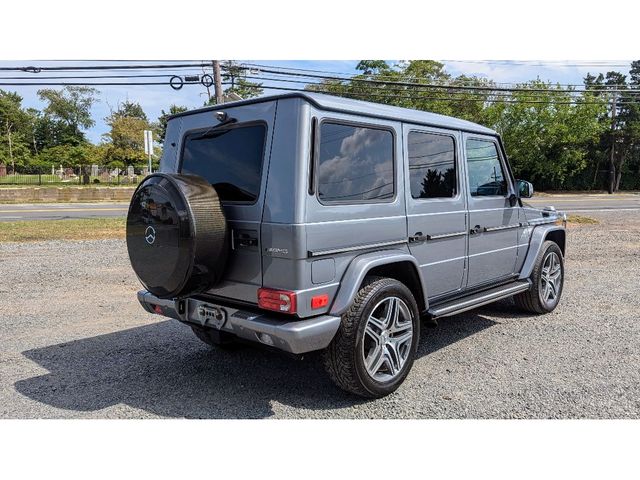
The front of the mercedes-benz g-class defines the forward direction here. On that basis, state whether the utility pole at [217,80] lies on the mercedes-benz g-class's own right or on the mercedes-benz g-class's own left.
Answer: on the mercedes-benz g-class's own left

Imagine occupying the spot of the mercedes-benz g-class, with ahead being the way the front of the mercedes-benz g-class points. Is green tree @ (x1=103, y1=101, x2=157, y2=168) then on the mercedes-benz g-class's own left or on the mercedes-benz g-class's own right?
on the mercedes-benz g-class's own left

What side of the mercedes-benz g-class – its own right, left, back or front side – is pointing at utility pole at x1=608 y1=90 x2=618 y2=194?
front

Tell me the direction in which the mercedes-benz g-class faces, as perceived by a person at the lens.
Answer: facing away from the viewer and to the right of the viewer
